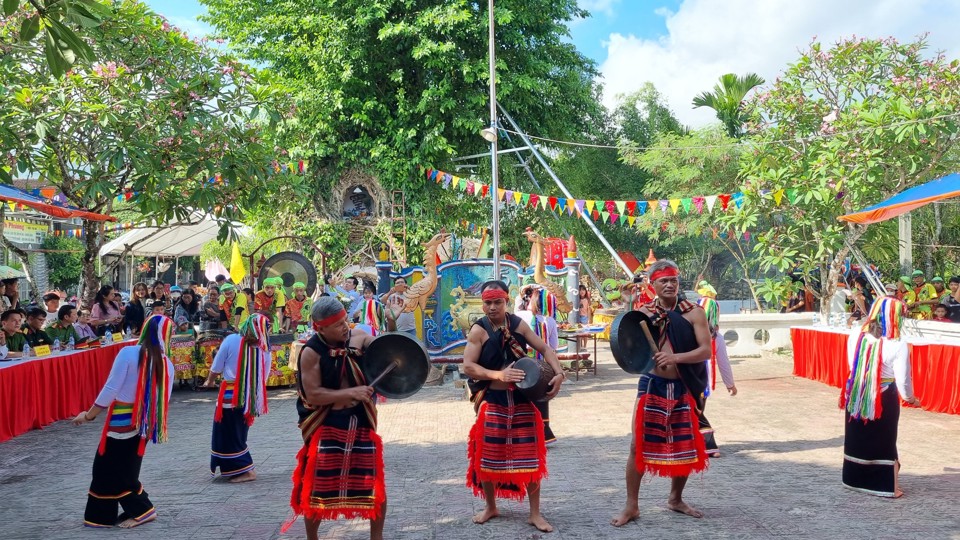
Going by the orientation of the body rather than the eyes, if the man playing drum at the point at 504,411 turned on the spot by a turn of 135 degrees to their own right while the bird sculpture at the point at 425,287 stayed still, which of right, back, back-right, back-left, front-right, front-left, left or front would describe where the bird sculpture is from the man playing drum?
front-right

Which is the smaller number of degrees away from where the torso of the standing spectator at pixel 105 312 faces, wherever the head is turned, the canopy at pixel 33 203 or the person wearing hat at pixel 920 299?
the person wearing hat

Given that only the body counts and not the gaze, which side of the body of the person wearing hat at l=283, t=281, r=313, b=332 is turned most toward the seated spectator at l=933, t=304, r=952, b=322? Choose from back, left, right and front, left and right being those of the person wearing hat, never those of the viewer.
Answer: left

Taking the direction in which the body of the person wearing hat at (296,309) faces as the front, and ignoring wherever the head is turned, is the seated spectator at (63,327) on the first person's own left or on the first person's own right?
on the first person's own right

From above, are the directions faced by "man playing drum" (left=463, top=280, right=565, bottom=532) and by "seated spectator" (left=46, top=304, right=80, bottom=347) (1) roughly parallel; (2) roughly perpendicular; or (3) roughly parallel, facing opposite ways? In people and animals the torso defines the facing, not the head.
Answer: roughly perpendicular

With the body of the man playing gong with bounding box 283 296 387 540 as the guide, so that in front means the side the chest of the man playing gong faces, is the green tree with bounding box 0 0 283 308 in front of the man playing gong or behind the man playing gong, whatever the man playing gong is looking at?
behind

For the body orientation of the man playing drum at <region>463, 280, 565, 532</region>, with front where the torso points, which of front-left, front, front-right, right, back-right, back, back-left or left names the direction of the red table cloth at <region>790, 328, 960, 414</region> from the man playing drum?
back-left
